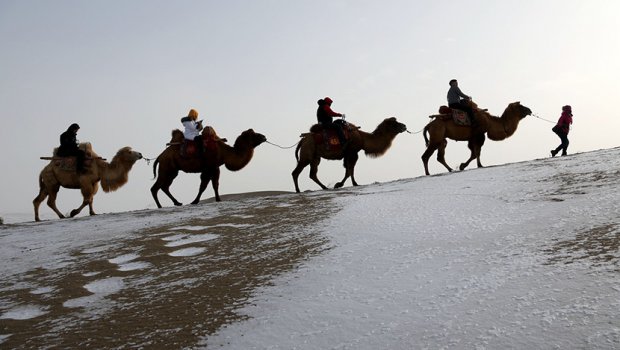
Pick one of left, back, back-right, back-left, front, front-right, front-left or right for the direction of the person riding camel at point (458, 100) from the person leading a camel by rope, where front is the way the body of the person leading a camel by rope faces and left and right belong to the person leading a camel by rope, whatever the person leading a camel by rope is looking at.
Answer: back-right

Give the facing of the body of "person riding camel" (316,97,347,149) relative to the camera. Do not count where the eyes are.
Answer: to the viewer's right

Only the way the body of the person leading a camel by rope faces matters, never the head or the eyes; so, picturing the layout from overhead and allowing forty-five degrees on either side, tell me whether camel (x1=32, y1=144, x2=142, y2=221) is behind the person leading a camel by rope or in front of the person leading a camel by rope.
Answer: behind

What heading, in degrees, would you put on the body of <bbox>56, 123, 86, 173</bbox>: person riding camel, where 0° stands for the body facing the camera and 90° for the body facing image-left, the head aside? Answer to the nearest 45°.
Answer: approximately 270°

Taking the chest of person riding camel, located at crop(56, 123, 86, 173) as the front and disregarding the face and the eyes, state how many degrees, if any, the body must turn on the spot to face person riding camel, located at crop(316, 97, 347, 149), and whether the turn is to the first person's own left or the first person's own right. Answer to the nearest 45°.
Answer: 0° — they already face them

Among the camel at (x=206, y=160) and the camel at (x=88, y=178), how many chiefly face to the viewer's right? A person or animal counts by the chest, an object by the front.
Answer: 2

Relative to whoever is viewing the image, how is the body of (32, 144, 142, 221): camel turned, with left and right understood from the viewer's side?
facing to the right of the viewer

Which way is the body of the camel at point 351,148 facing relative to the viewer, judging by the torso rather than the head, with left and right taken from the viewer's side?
facing to the right of the viewer

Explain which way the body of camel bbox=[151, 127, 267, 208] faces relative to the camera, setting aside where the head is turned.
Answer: to the viewer's right

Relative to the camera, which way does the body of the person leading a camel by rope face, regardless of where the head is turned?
to the viewer's right

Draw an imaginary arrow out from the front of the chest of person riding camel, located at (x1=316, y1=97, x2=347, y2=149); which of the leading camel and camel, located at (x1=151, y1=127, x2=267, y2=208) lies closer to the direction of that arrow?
the leading camel

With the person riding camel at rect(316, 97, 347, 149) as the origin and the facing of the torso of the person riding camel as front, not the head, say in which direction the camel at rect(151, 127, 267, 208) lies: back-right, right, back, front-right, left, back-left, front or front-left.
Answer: back

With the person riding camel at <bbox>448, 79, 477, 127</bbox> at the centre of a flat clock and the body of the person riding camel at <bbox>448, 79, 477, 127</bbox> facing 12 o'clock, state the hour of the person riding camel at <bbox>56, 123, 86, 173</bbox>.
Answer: the person riding camel at <bbox>56, 123, 86, 173</bbox> is roughly at 5 o'clock from the person riding camel at <bbox>448, 79, 477, 127</bbox>.

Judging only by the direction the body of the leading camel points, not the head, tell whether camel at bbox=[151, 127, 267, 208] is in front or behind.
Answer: behind

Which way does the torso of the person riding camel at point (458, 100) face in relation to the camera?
to the viewer's right

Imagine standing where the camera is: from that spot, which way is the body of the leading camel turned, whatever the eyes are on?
to the viewer's right
